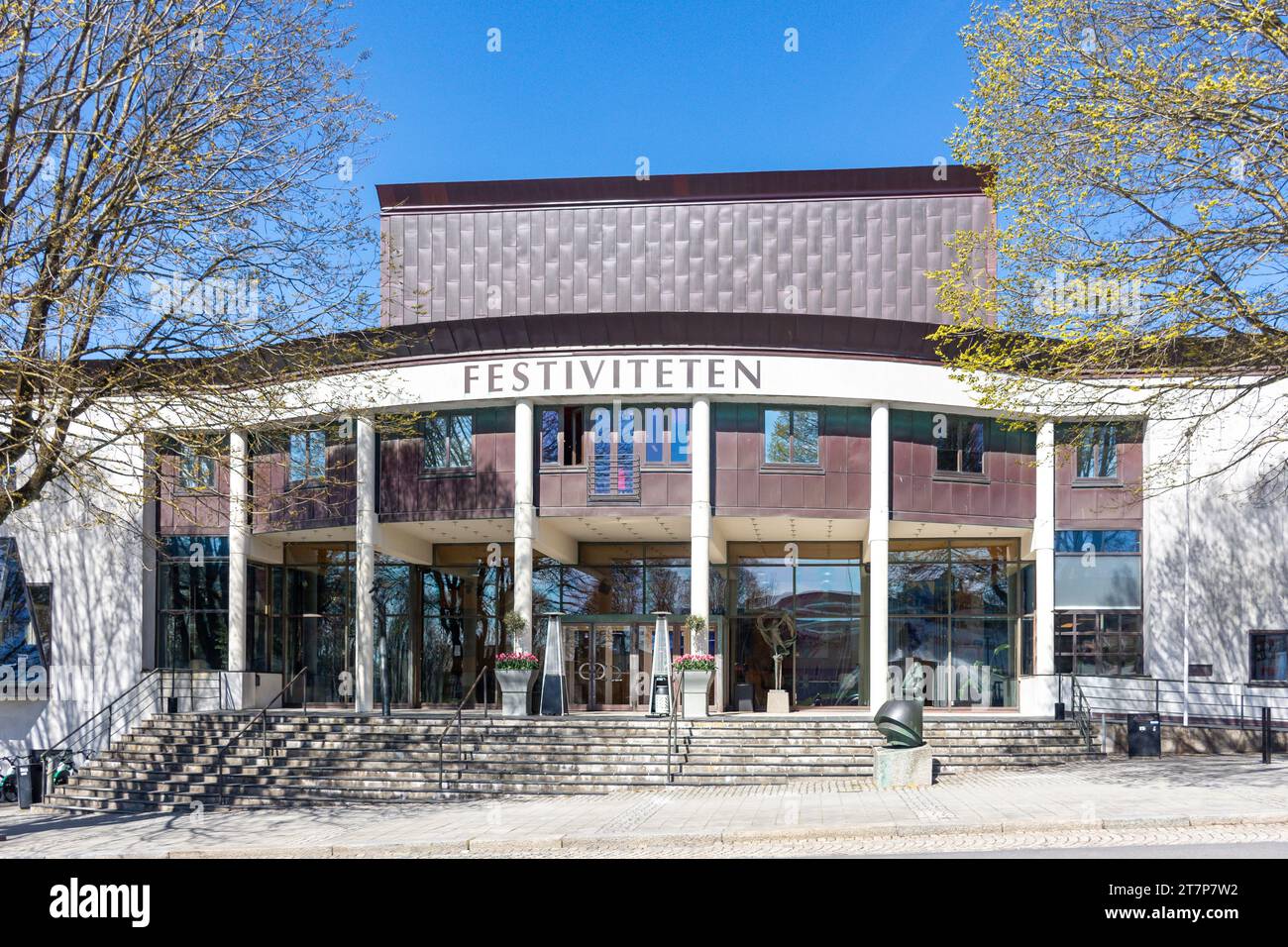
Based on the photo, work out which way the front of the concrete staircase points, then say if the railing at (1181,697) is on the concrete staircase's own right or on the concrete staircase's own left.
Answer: on the concrete staircase's own left

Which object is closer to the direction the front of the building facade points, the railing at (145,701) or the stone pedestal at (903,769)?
the stone pedestal

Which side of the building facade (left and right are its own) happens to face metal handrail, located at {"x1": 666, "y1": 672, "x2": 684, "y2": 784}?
front

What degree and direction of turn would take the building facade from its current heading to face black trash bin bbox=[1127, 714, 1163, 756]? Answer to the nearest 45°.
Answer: approximately 45° to its left

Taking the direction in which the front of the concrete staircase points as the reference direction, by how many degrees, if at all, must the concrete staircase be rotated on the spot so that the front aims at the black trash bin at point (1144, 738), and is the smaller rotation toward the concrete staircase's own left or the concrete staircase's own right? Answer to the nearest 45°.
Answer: approximately 90° to the concrete staircase's own left

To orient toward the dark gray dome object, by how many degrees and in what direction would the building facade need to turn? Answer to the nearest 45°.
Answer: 0° — it already faces it

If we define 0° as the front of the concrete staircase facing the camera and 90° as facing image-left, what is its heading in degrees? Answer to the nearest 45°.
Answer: approximately 0°
